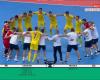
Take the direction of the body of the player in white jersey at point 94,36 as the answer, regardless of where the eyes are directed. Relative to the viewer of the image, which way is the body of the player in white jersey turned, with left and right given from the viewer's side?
facing to the left of the viewer

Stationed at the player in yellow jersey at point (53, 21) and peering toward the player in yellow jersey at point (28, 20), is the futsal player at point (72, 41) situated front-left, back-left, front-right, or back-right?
back-left

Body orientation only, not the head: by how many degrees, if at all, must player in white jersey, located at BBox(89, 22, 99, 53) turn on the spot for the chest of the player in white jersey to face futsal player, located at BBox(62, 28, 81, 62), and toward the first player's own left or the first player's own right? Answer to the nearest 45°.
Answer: approximately 45° to the first player's own left

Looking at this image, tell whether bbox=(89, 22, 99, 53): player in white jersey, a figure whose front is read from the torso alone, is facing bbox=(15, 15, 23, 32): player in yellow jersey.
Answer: yes

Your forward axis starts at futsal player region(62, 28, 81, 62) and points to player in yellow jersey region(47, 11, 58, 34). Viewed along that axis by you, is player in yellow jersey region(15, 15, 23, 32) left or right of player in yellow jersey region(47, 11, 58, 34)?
left
